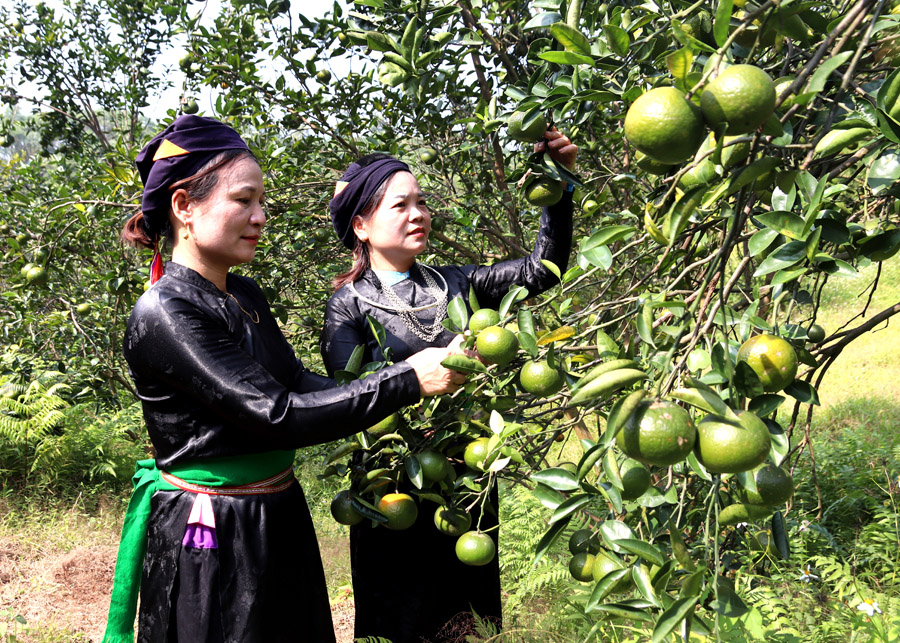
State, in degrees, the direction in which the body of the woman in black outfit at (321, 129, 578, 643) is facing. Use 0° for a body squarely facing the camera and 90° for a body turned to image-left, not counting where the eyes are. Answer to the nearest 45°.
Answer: approximately 315°

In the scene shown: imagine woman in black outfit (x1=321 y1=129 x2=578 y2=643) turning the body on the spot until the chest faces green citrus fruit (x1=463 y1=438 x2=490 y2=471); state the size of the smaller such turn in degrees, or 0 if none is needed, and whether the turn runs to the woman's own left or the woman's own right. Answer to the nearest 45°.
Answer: approximately 45° to the woman's own right

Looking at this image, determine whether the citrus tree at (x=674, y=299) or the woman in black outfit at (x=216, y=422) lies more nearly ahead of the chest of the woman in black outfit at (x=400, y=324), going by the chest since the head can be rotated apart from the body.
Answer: the citrus tree

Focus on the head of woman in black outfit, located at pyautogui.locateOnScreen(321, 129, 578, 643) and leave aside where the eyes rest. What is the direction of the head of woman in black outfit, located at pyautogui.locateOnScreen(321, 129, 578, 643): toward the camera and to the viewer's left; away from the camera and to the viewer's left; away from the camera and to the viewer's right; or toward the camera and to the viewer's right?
toward the camera and to the viewer's right

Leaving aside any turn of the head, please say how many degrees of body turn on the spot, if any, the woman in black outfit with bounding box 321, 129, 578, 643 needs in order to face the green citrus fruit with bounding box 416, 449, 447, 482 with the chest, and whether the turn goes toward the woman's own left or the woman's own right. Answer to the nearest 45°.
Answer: approximately 45° to the woman's own right
